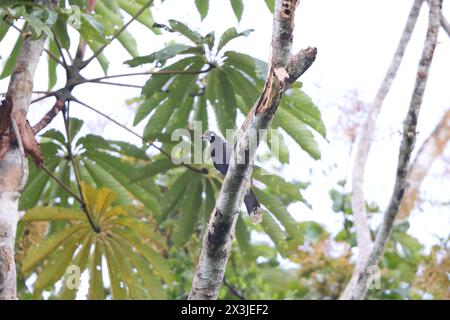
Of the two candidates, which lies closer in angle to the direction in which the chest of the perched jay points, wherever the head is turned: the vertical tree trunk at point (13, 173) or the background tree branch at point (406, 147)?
the vertical tree trunk

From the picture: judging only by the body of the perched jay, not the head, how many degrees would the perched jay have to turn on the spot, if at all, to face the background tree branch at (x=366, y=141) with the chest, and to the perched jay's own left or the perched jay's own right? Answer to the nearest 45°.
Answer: approximately 135° to the perched jay's own right

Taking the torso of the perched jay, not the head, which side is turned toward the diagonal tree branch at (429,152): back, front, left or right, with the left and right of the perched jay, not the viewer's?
back

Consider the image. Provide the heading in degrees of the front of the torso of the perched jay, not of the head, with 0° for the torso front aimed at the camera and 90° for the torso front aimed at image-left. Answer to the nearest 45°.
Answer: approximately 90°

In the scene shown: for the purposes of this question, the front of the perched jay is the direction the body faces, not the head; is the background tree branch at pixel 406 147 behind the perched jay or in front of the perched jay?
behind
